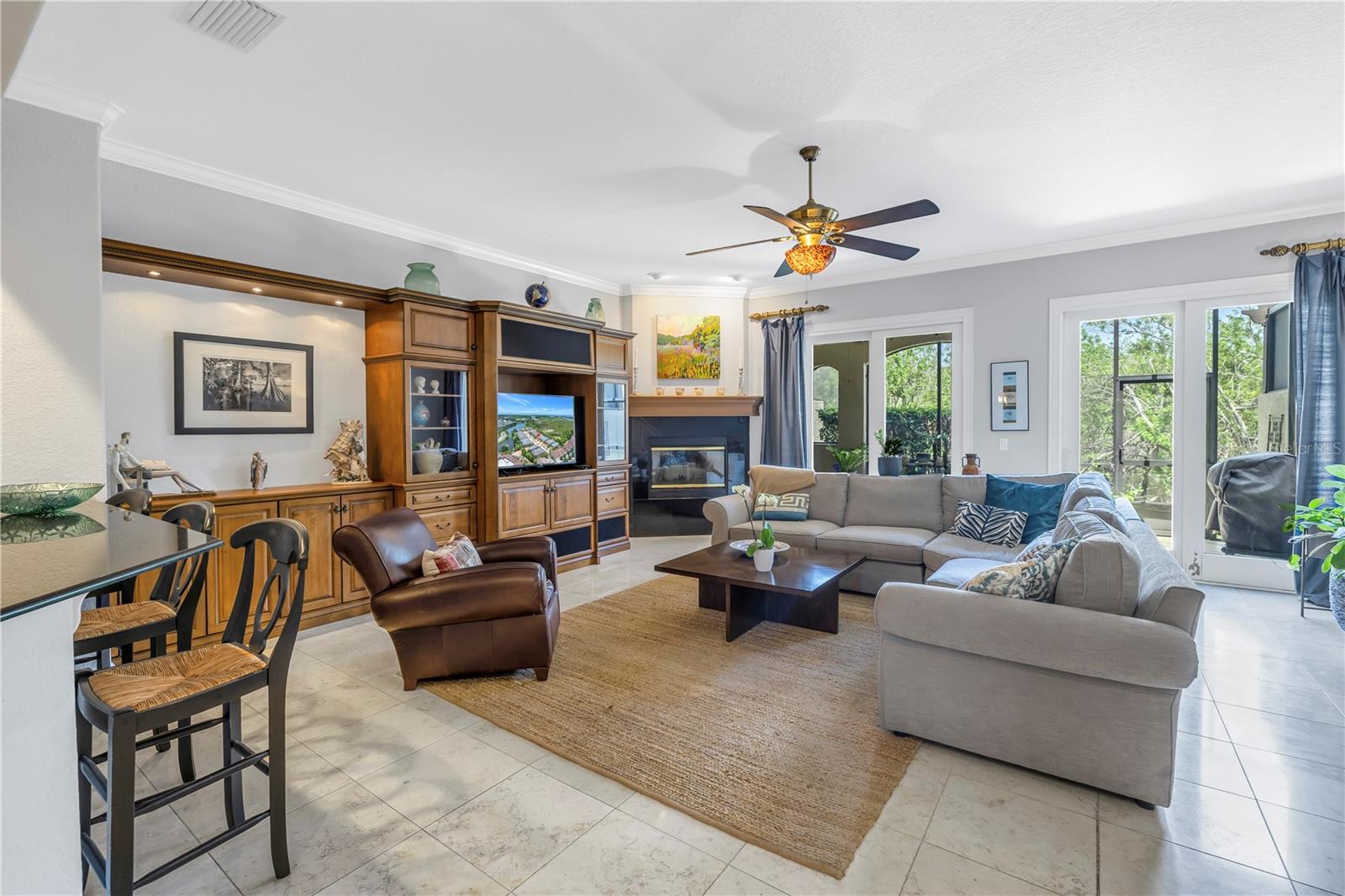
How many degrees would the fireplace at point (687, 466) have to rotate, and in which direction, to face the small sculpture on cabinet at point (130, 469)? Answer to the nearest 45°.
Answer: approximately 45° to its right

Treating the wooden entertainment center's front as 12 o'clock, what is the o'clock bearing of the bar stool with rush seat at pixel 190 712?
The bar stool with rush seat is roughly at 2 o'clock from the wooden entertainment center.

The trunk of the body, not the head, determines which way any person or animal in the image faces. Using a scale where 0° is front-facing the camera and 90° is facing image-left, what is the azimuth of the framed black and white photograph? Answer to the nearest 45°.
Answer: approximately 315°

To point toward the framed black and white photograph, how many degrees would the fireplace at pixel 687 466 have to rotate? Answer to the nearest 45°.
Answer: approximately 45° to its right

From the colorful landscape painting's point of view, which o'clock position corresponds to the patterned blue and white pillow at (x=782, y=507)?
The patterned blue and white pillow is roughly at 11 o'clock from the colorful landscape painting.

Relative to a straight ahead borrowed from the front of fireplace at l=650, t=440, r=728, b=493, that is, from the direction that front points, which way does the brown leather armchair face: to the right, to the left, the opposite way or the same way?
to the left

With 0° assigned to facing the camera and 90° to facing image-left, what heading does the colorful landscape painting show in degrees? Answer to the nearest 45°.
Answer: approximately 0°

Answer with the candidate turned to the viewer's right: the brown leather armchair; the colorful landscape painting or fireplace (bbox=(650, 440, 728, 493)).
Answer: the brown leather armchair
